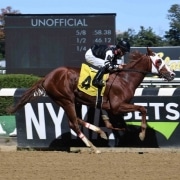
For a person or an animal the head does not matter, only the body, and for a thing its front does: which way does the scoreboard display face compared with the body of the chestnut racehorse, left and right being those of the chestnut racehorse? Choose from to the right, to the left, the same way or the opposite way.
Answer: to the right

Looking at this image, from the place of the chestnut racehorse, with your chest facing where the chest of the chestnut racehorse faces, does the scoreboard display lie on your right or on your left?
on your left

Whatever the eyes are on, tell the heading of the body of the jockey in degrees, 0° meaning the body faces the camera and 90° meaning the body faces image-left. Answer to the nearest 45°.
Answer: approximately 270°

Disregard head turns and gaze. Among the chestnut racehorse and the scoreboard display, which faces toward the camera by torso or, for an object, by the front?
the scoreboard display

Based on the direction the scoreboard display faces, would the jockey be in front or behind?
in front

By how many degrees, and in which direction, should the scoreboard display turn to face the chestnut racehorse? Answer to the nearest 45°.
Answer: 0° — it already faces it

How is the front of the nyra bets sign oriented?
toward the camera

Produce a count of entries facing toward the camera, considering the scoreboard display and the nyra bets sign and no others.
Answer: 2

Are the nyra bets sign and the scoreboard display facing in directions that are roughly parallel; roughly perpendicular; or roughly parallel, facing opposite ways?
roughly parallel

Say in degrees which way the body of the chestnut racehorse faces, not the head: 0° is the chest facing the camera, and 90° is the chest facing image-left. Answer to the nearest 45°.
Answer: approximately 270°

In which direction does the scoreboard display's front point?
toward the camera

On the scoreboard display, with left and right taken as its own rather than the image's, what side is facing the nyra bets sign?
front

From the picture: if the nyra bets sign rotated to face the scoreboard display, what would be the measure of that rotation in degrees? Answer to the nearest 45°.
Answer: approximately 180°
